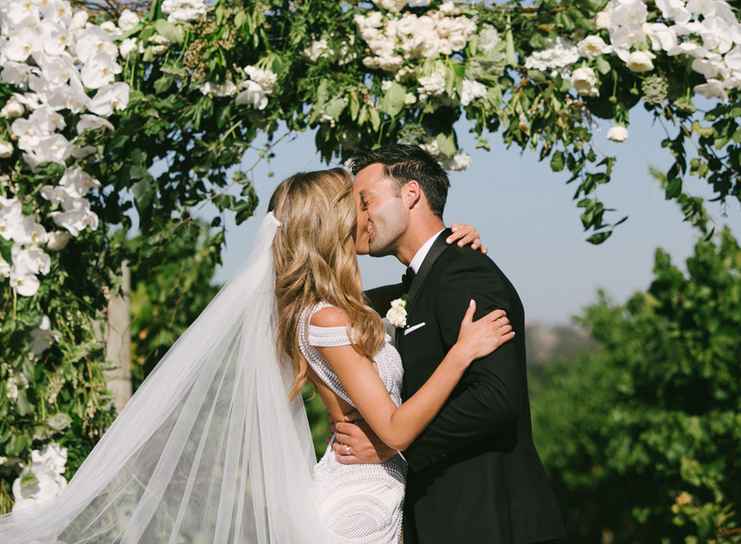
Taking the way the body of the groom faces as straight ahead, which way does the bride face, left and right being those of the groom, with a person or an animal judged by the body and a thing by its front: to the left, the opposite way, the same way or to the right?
the opposite way

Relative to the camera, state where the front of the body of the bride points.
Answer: to the viewer's right

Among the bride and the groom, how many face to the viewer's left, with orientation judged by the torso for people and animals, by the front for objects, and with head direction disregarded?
1

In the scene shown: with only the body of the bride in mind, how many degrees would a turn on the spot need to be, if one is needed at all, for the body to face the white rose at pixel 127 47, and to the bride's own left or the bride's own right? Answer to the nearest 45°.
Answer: approximately 90° to the bride's own left

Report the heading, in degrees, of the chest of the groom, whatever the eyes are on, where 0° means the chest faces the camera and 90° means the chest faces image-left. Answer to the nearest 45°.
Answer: approximately 90°

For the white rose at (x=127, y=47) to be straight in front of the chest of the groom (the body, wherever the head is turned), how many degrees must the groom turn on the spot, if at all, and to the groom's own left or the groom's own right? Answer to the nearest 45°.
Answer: approximately 45° to the groom's own right
